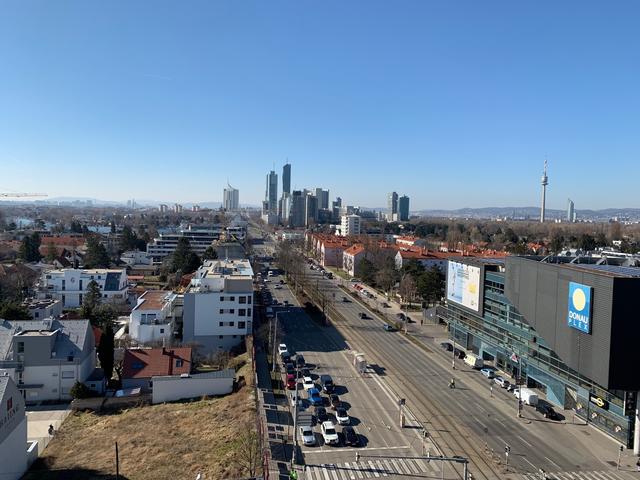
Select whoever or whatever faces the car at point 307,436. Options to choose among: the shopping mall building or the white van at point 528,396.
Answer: the shopping mall building

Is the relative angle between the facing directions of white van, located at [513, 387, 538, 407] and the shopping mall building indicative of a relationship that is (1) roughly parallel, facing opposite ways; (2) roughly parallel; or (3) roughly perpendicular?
roughly perpendicular

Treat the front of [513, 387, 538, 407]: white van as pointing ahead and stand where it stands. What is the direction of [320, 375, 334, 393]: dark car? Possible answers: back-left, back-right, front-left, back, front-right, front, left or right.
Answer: front-left

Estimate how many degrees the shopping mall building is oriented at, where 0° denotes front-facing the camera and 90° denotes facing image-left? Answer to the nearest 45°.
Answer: approximately 45°

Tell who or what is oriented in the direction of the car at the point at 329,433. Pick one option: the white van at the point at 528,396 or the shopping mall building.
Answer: the shopping mall building

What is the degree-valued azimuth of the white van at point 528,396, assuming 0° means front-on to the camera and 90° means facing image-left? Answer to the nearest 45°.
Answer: approximately 135°

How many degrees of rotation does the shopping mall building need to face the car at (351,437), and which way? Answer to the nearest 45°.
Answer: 0° — it already faces it

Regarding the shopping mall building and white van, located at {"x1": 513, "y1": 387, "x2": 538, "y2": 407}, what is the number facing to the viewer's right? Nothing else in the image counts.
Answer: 0

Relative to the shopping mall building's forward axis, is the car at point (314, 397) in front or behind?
in front

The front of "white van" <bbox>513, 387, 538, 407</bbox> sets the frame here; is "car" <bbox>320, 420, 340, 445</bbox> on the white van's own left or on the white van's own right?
on the white van's own left
